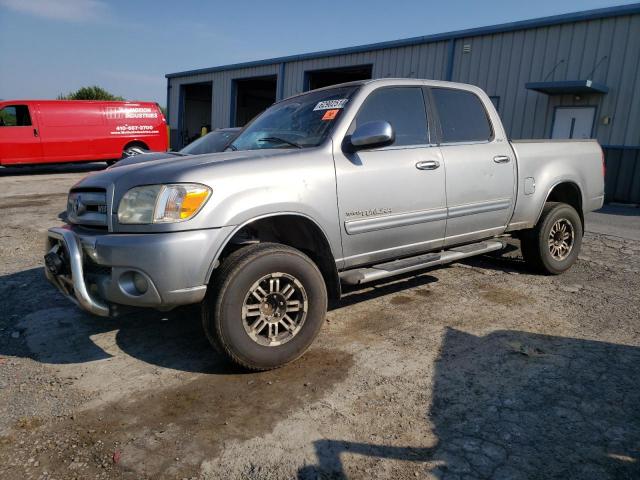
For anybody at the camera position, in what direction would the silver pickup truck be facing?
facing the viewer and to the left of the viewer

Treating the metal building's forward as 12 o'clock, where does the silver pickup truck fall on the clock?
The silver pickup truck is roughly at 11 o'clock from the metal building.

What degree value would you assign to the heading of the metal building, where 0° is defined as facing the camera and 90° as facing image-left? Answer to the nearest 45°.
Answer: approximately 45°

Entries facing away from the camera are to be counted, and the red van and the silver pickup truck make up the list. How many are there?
0

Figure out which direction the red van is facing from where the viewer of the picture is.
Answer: facing to the left of the viewer

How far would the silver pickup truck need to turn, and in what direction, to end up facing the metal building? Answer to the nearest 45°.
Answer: approximately 180°

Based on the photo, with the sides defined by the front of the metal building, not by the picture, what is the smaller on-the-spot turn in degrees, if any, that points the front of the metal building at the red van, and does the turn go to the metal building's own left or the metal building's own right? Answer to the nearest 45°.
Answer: approximately 45° to the metal building's own right

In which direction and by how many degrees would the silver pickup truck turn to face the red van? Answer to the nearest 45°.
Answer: approximately 90° to its right

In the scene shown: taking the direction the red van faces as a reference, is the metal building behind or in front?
behind
